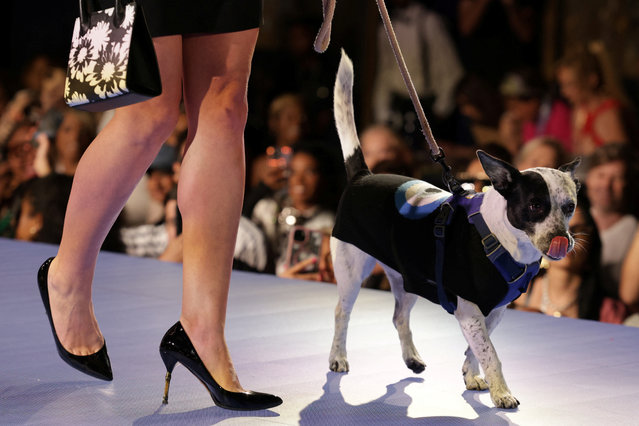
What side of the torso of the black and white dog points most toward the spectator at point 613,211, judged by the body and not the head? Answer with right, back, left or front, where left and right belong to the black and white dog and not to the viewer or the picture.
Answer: left

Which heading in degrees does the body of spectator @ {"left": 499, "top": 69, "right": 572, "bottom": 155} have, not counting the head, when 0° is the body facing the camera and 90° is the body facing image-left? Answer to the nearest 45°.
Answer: approximately 45°

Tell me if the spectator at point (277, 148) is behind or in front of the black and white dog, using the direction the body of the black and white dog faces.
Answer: behind

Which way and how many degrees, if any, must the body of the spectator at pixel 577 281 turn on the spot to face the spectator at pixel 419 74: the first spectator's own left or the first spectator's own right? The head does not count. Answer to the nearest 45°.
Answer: approximately 90° to the first spectator's own right

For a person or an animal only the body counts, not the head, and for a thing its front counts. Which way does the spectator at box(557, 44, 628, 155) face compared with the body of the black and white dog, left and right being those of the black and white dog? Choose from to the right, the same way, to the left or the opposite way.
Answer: to the right

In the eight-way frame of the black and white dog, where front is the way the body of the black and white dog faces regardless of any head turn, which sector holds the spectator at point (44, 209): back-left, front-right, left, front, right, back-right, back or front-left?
back

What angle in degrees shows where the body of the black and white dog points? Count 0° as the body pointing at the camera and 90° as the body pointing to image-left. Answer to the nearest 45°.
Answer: approximately 315°

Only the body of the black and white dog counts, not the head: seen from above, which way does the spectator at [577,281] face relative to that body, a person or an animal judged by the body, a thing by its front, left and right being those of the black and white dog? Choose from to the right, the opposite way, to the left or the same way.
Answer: to the right

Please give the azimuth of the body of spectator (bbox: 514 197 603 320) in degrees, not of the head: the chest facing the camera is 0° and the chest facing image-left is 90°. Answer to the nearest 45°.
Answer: approximately 45°

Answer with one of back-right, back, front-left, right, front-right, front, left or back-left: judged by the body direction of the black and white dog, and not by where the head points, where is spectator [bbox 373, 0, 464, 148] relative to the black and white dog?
back-left
